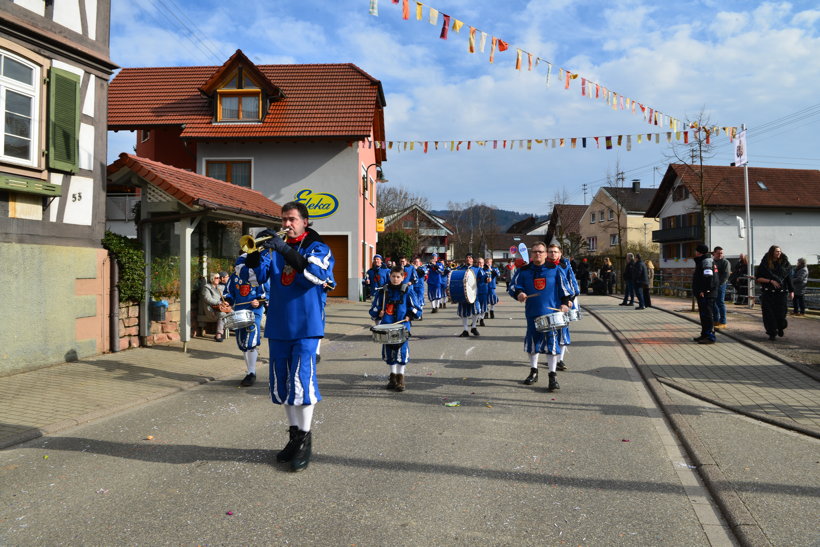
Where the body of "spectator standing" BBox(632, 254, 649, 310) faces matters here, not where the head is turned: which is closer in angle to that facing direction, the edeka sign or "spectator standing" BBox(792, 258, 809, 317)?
the edeka sign

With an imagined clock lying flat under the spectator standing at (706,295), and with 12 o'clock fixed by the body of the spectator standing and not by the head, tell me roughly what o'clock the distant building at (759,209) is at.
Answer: The distant building is roughly at 3 o'clock from the spectator standing.

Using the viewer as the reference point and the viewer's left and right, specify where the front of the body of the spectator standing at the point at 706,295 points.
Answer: facing to the left of the viewer

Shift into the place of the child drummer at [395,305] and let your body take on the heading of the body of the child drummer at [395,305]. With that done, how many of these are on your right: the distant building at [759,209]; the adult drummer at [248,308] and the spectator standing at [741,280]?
1

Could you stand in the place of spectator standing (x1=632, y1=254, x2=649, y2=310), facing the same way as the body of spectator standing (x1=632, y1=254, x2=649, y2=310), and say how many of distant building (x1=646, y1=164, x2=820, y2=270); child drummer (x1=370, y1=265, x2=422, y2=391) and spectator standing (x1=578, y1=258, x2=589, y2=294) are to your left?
1

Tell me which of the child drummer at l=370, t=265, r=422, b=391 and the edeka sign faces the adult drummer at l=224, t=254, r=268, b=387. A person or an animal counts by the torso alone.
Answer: the edeka sign

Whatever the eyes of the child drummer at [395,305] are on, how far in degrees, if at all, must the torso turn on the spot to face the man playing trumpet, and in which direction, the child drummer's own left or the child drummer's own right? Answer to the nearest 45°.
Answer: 0° — they already face them

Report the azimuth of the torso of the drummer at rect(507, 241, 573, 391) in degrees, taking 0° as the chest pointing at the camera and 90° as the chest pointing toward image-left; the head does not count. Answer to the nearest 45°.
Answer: approximately 0°

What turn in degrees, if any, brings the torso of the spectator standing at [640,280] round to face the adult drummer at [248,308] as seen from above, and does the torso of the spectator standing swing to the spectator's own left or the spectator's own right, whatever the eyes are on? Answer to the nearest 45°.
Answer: approximately 90° to the spectator's own left

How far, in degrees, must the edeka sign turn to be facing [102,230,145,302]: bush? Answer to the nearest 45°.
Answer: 0° — it already faces it

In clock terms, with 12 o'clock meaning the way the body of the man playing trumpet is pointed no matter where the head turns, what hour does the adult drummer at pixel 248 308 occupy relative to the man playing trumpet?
The adult drummer is roughly at 4 o'clock from the man playing trumpet.

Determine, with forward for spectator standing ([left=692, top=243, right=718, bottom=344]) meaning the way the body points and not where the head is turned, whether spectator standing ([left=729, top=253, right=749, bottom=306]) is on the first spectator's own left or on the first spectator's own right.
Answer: on the first spectator's own right

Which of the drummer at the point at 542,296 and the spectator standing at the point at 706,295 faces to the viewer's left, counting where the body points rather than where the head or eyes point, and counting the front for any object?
the spectator standing
